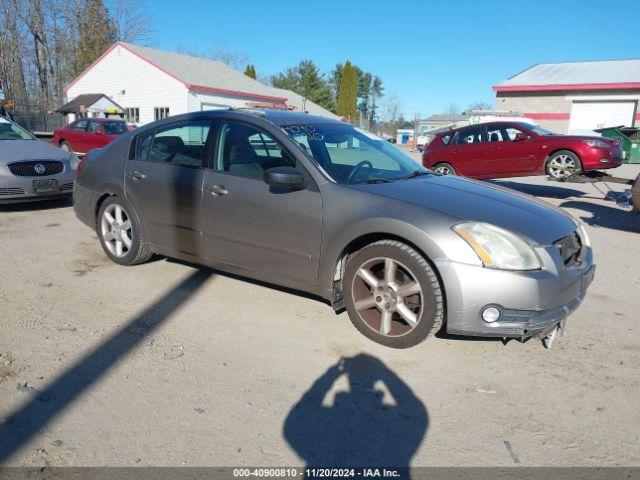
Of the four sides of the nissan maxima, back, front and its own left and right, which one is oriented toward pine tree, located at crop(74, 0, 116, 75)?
back

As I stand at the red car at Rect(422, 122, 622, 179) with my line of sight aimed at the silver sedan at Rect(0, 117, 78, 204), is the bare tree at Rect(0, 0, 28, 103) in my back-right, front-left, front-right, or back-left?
front-right

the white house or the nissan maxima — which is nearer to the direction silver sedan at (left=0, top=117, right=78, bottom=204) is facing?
the nissan maxima

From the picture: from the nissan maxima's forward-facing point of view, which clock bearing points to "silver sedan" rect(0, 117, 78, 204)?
The silver sedan is roughly at 6 o'clock from the nissan maxima.

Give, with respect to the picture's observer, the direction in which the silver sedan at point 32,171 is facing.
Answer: facing the viewer and to the right of the viewer

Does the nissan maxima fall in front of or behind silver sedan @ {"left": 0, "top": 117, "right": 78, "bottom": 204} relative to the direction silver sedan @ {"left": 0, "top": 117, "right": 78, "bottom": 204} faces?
in front

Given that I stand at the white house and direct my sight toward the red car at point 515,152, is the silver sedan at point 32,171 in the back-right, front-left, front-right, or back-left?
front-right

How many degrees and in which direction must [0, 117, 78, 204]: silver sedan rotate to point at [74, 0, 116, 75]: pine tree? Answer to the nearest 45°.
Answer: approximately 135° to its left

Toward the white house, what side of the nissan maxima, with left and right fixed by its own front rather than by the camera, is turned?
back

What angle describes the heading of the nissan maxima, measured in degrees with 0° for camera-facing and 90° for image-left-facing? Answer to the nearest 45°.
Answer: approximately 315°

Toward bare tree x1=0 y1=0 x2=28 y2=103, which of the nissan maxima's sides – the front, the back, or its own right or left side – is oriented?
back

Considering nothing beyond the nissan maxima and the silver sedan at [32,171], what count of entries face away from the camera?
0
